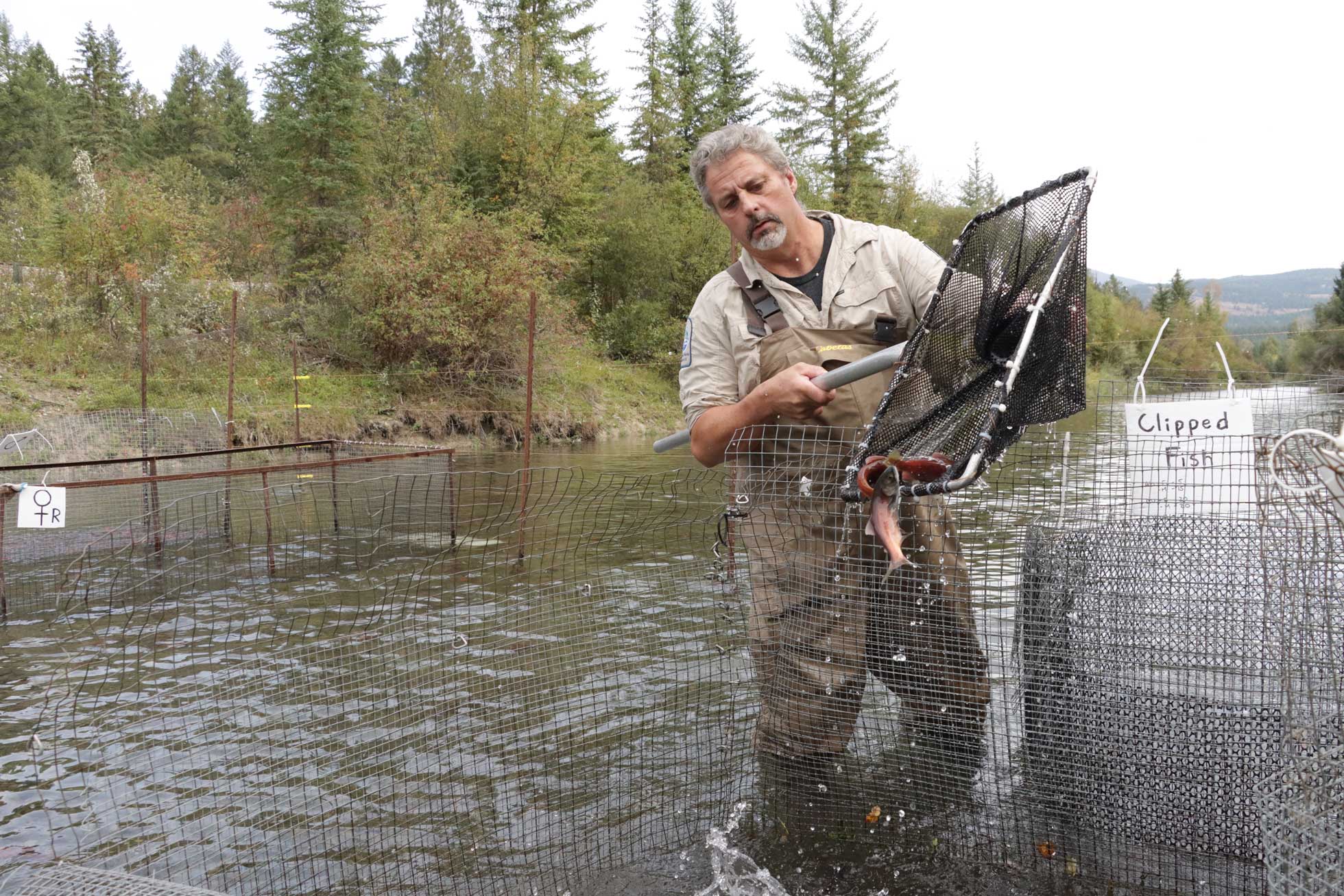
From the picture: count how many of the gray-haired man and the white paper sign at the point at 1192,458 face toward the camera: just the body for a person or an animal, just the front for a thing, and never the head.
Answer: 2

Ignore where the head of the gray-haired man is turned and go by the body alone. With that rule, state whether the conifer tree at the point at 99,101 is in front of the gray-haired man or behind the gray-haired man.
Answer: behind

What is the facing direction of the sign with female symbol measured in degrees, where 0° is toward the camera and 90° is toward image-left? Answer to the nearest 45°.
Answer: approximately 0°

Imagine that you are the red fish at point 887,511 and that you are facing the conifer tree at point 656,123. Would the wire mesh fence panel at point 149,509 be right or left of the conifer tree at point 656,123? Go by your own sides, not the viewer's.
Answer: left

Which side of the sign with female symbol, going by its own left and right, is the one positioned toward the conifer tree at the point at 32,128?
back

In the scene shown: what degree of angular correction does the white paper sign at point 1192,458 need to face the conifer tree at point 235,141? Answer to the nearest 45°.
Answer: approximately 135° to its right

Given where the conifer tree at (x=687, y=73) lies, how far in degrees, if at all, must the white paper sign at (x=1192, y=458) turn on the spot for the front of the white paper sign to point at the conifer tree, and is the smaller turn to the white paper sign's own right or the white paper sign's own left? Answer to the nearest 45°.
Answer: approximately 135° to the white paper sign's own right

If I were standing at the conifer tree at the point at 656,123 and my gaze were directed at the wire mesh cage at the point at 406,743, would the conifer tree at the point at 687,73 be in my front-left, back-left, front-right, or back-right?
back-left

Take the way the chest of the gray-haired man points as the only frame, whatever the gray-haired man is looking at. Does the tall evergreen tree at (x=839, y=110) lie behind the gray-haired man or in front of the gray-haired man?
behind

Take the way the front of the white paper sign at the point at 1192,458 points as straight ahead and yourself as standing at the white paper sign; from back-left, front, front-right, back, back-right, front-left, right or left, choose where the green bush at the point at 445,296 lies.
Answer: back-right

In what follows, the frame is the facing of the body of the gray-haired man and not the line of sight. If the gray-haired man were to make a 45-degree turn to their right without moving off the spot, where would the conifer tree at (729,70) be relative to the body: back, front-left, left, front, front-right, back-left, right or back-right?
back-right
